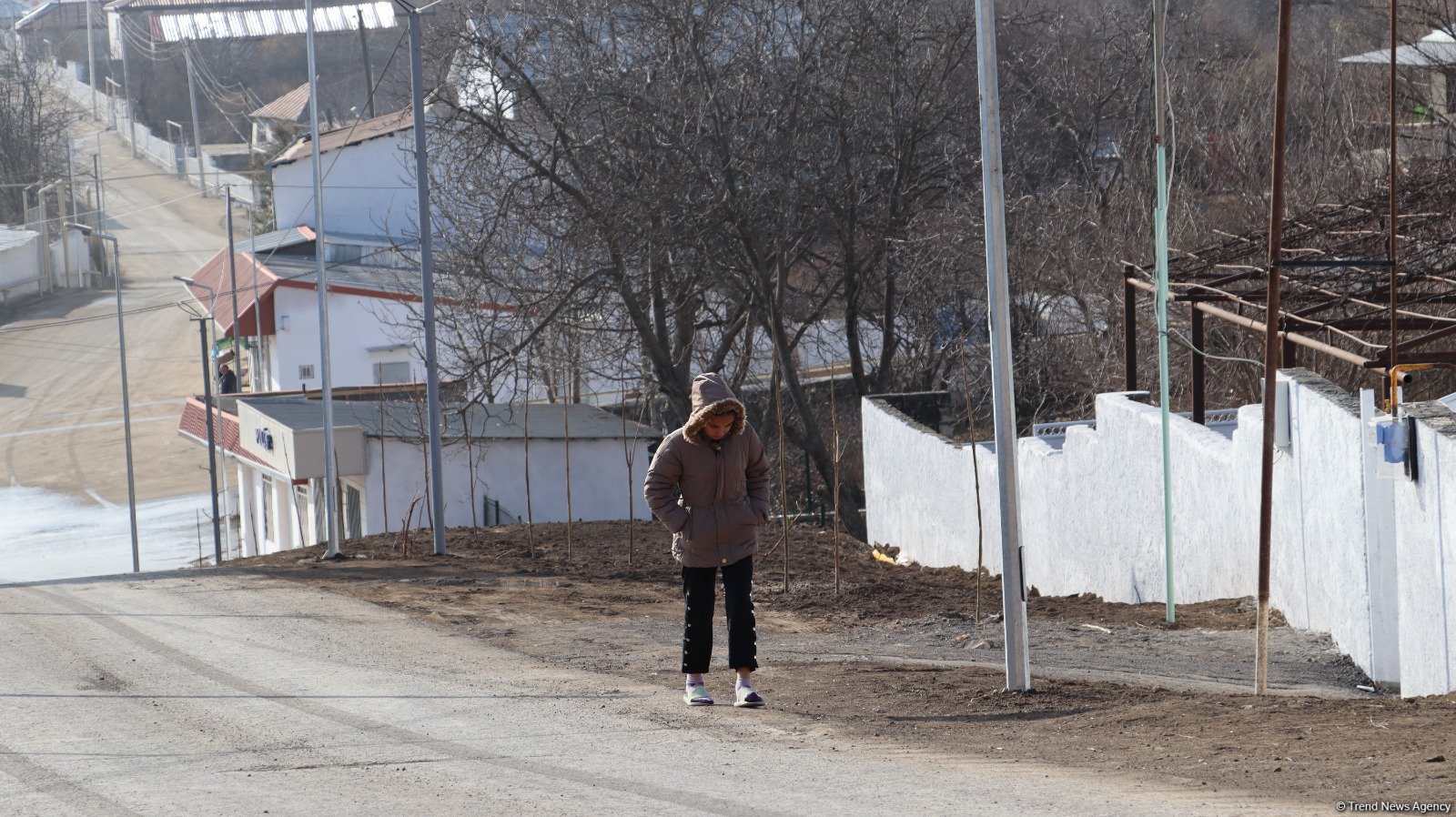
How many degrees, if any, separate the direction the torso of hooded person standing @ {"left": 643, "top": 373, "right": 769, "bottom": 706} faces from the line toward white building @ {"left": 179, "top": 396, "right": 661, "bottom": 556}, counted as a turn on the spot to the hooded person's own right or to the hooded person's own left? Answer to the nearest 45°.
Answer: approximately 180°

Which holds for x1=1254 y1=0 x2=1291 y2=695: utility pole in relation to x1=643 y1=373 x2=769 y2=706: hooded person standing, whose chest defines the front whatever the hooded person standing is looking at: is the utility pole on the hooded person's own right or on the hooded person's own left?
on the hooded person's own left

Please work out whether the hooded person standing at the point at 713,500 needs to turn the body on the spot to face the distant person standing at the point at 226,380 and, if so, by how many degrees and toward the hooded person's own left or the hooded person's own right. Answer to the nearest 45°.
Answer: approximately 180°

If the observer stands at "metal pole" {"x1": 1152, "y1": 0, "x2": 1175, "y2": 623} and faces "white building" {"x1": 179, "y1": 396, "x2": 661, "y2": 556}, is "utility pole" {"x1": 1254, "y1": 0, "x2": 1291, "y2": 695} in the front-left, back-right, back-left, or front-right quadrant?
back-left

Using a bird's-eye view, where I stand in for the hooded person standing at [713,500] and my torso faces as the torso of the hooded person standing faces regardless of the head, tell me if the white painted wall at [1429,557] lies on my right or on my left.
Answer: on my left

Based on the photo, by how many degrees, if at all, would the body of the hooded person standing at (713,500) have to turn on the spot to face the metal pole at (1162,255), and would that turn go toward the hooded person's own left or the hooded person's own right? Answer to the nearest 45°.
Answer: approximately 135° to the hooded person's own left

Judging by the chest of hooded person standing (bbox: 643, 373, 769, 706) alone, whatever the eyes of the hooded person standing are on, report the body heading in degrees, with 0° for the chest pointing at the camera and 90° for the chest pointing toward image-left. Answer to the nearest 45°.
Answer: approximately 0°

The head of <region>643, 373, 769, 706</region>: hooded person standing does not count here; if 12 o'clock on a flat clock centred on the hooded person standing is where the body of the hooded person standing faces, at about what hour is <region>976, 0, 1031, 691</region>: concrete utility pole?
The concrete utility pole is roughly at 9 o'clock from the hooded person standing.
